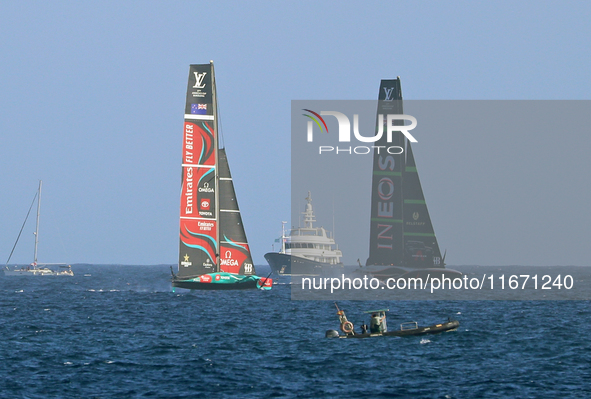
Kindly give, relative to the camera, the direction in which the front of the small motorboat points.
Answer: facing to the right of the viewer
